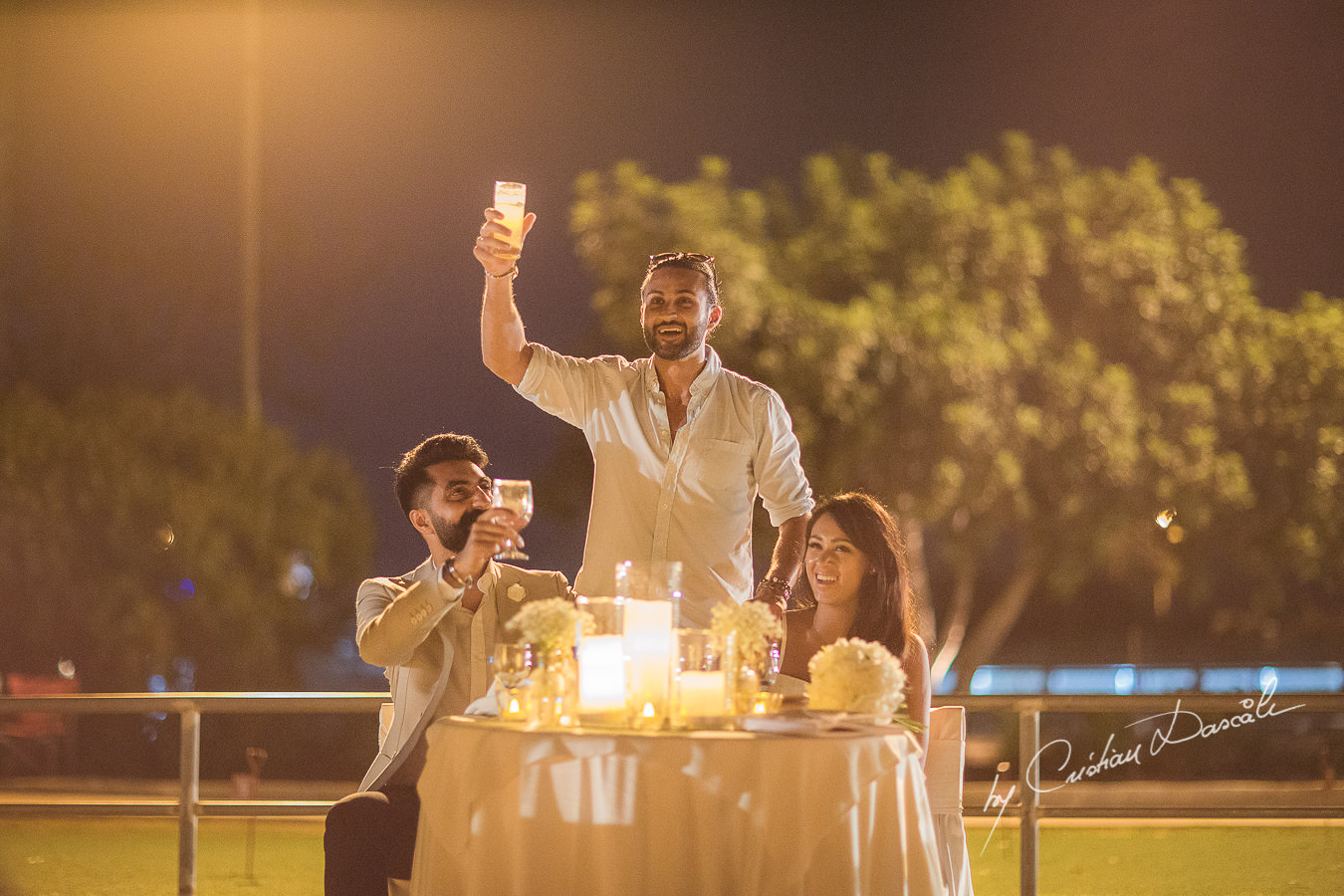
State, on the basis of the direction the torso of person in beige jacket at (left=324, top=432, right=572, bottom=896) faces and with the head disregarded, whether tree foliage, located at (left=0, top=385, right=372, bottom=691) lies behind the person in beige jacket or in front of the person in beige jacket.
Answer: behind

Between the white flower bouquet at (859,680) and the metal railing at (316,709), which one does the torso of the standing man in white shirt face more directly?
the white flower bouquet

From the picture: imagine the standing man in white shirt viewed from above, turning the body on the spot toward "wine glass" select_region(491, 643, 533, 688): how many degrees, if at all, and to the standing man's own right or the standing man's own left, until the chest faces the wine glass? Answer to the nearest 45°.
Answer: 0° — they already face it

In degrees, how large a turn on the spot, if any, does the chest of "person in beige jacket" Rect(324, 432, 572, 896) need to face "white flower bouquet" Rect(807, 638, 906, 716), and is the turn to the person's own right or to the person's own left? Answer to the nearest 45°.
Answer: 0° — they already face it

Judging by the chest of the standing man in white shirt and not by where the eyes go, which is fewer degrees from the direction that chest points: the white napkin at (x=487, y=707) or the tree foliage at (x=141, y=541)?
the white napkin

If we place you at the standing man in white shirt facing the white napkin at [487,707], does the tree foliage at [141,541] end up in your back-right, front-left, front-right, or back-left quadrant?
back-right

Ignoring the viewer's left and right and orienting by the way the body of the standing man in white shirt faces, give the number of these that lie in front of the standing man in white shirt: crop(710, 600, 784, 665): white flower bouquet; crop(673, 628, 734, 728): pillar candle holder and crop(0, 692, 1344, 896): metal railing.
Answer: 2
